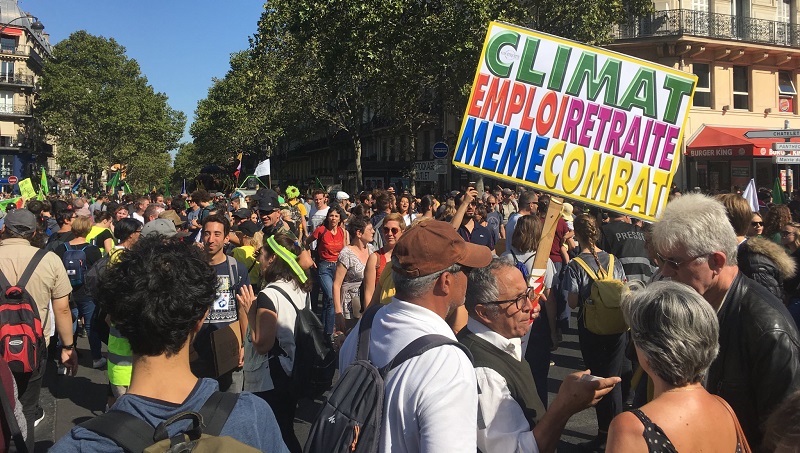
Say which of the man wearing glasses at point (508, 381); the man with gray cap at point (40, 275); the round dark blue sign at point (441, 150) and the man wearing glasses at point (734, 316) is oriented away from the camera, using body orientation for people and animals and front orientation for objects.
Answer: the man with gray cap

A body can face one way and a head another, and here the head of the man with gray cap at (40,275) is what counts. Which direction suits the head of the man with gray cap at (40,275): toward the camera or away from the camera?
away from the camera

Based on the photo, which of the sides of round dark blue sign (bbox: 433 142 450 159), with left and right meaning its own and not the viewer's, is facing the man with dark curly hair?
front

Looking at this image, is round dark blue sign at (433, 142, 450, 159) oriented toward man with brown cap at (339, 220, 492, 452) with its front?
yes

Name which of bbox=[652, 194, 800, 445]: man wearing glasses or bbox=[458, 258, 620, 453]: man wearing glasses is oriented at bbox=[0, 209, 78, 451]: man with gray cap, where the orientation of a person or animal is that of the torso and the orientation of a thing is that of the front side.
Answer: bbox=[652, 194, 800, 445]: man wearing glasses

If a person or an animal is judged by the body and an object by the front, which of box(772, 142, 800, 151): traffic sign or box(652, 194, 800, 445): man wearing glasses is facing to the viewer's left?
the man wearing glasses

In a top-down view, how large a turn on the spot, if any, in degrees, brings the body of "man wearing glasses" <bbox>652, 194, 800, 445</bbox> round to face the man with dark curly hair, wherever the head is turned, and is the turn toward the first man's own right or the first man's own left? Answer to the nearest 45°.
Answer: approximately 45° to the first man's own left

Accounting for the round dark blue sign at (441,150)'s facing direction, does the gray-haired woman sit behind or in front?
in front

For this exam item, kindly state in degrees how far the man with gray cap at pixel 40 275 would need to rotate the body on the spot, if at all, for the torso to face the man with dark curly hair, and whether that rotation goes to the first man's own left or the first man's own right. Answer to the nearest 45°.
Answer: approximately 180°

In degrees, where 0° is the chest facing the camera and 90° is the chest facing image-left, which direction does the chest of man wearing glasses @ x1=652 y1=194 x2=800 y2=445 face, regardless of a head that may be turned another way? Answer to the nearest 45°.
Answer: approximately 90°
